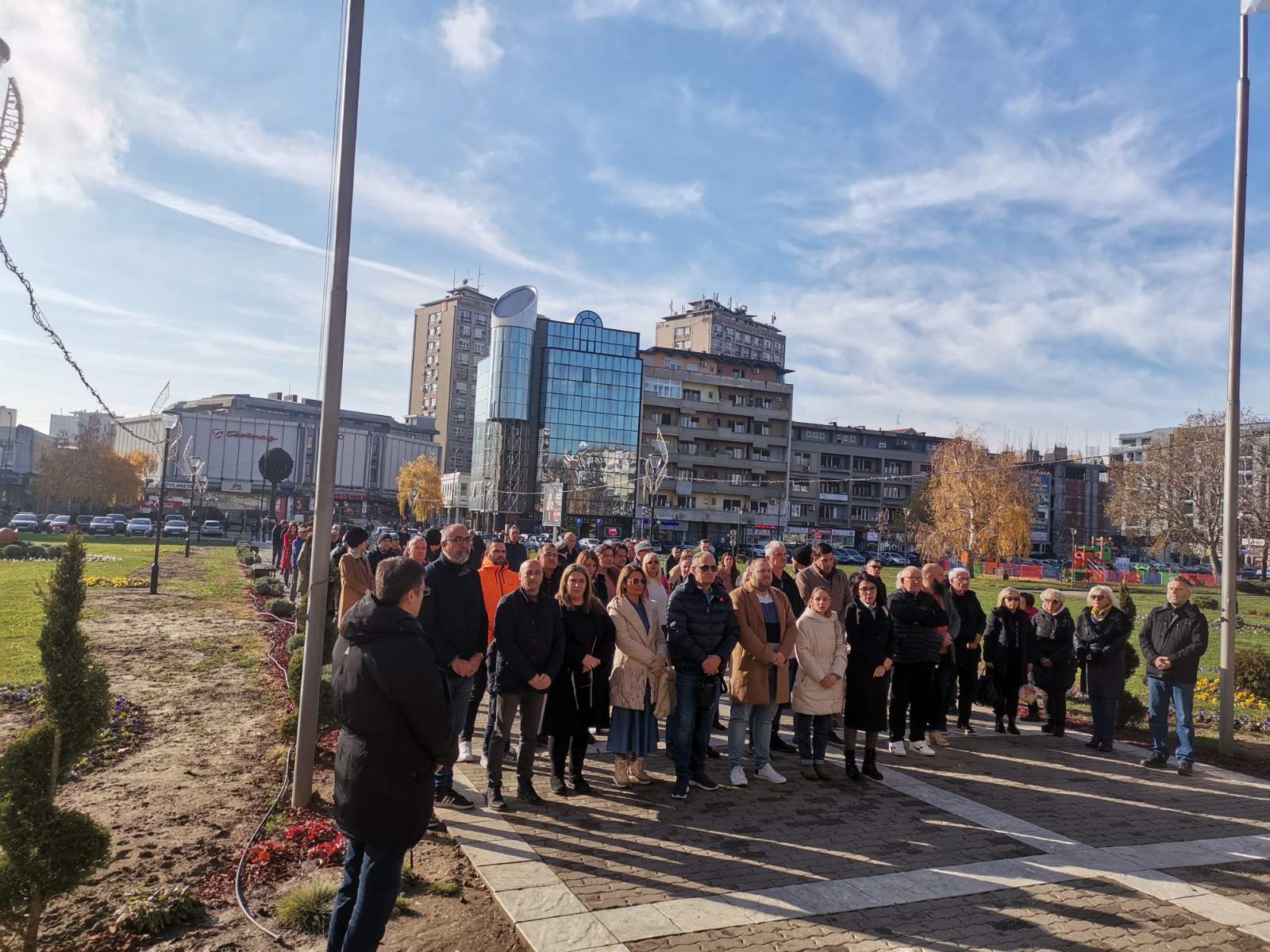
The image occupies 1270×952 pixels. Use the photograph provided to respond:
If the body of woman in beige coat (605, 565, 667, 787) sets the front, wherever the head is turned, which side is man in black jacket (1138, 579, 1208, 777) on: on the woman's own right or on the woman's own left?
on the woman's own left

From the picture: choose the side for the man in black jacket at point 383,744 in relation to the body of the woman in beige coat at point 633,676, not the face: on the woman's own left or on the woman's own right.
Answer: on the woman's own right

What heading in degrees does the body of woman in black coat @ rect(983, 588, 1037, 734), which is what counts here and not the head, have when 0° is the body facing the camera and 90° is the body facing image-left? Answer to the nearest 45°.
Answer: approximately 0°

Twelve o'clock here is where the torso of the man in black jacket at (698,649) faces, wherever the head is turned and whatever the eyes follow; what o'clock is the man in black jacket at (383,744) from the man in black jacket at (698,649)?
the man in black jacket at (383,744) is roughly at 2 o'clock from the man in black jacket at (698,649).

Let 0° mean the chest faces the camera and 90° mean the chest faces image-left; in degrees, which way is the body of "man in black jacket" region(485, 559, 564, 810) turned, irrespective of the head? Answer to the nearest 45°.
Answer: approximately 315°

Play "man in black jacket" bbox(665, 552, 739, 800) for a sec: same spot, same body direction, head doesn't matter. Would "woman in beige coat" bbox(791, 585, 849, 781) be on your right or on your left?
on your left

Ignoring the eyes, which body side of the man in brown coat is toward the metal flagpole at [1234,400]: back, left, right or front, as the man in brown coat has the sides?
left

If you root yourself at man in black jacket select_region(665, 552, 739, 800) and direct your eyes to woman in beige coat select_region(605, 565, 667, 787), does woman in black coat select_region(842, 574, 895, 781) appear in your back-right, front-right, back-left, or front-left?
back-right

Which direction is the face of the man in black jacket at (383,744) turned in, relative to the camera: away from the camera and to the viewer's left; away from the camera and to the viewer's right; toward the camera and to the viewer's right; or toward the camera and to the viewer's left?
away from the camera and to the viewer's right
